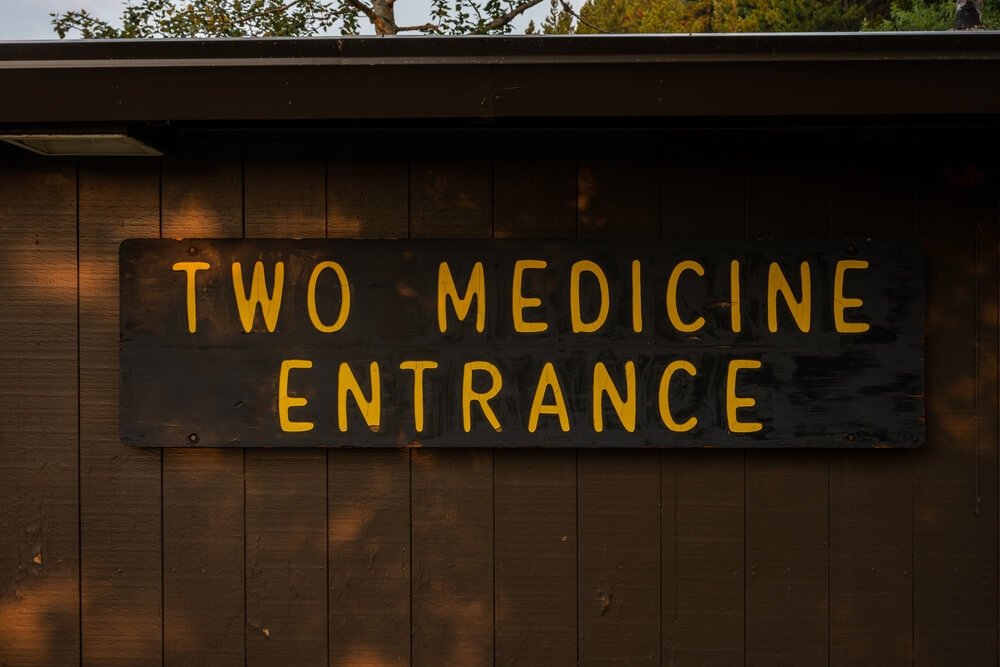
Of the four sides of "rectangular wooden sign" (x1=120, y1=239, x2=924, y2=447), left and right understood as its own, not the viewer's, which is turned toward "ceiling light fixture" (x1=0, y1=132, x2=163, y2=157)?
right

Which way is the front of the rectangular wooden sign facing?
toward the camera
